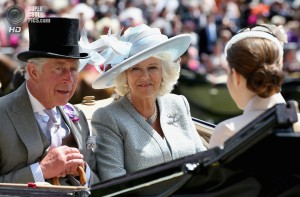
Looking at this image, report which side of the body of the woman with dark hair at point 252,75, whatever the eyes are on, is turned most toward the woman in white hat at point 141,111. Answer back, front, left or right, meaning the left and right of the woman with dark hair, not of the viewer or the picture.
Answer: front

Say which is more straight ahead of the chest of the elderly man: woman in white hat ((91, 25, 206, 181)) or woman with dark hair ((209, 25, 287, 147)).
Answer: the woman with dark hair

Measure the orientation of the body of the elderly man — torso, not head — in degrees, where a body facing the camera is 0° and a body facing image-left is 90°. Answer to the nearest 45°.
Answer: approximately 315°

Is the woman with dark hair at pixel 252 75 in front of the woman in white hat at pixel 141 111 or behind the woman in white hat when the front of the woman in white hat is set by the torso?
in front

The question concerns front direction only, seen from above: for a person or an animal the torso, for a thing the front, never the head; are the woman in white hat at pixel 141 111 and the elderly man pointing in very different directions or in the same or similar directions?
same or similar directions

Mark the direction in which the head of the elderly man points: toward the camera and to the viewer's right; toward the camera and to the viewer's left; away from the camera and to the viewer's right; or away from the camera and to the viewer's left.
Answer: toward the camera and to the viewer's right

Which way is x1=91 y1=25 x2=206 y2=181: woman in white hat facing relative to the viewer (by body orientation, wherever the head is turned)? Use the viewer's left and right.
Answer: facing the viewer and to the right of the viewer

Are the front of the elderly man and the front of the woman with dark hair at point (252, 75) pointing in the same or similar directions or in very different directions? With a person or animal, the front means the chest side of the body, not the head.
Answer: very different directions

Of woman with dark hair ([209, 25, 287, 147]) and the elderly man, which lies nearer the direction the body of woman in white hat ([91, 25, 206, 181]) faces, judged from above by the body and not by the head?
the woman with dark hair

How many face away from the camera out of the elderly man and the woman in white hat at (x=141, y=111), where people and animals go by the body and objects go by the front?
0

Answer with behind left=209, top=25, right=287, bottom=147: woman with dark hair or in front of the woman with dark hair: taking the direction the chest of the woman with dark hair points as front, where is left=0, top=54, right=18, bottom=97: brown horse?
in front
